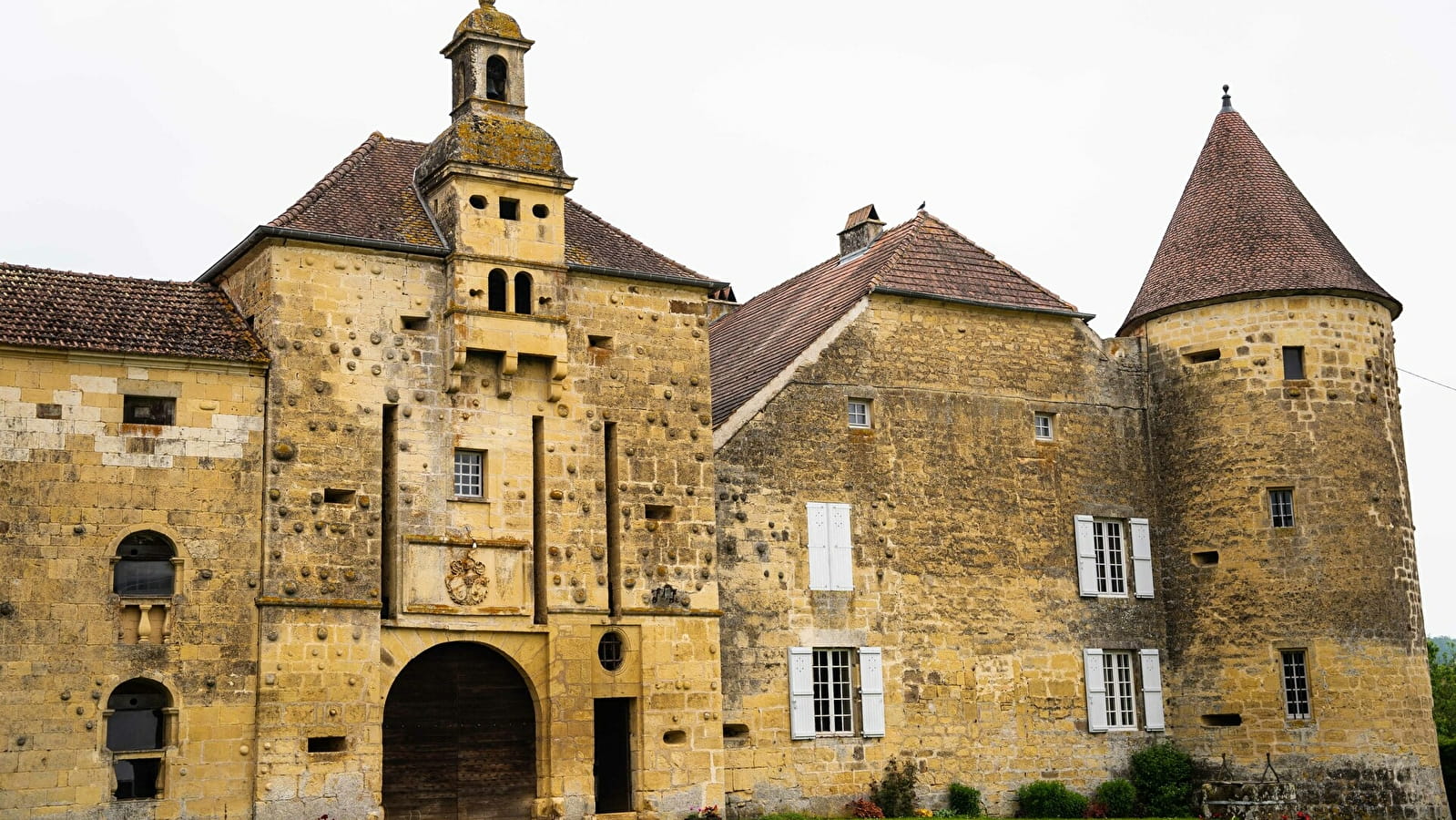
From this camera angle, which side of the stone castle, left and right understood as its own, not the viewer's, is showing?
front
